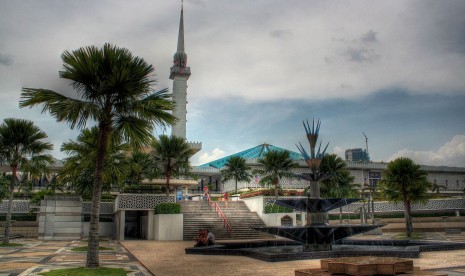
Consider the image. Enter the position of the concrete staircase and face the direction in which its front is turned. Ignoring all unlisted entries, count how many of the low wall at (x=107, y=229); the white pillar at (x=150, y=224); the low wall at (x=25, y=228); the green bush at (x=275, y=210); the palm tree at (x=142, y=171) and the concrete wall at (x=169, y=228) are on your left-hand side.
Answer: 1

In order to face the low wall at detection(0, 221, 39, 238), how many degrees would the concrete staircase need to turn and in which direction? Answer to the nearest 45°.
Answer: approximately 90° to its right

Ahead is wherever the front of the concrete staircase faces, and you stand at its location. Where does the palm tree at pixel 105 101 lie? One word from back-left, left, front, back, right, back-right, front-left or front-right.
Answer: front

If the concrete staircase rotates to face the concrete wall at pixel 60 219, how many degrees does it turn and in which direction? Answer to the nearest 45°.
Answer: approximately 90° to its right

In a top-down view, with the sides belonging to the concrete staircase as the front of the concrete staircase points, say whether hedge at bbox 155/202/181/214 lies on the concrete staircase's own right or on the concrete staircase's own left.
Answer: on the concrete staircase's own right

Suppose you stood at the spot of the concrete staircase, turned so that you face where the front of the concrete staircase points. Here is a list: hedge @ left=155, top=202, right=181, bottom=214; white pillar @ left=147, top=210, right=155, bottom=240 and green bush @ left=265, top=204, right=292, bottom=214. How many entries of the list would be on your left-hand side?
1

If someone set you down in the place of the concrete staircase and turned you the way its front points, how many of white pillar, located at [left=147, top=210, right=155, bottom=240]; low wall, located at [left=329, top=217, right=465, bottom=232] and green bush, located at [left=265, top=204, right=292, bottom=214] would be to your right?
1

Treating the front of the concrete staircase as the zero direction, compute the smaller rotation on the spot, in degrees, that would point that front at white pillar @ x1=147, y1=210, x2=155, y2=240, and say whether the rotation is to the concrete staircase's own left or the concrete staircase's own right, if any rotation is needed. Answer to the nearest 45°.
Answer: approximately 90° to the concrete staircase's own right

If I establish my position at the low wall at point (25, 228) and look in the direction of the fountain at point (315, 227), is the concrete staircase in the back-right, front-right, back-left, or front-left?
front-left

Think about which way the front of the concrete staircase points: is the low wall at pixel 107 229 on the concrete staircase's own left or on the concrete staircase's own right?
on the concrete staircase's own right

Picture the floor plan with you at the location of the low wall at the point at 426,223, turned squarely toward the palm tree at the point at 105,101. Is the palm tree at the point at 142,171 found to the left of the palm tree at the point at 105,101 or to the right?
right

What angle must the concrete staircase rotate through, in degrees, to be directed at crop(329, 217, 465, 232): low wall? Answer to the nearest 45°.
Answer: approximately 90° to its left

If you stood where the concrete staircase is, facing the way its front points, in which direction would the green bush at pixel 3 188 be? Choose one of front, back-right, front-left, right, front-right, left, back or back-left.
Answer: right

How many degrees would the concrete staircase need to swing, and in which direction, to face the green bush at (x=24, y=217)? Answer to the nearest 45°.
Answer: approximately 90° to its right

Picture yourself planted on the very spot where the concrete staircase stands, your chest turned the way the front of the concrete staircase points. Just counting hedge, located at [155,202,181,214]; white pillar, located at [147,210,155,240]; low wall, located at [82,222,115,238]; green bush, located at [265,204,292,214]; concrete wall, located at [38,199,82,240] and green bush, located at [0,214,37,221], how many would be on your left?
1

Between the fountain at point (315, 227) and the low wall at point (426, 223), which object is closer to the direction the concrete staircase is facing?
the fountain

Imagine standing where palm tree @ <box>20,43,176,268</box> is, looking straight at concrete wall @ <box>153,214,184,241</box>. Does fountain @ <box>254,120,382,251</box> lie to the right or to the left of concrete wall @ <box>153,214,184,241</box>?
right

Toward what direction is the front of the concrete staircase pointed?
toward the camera
